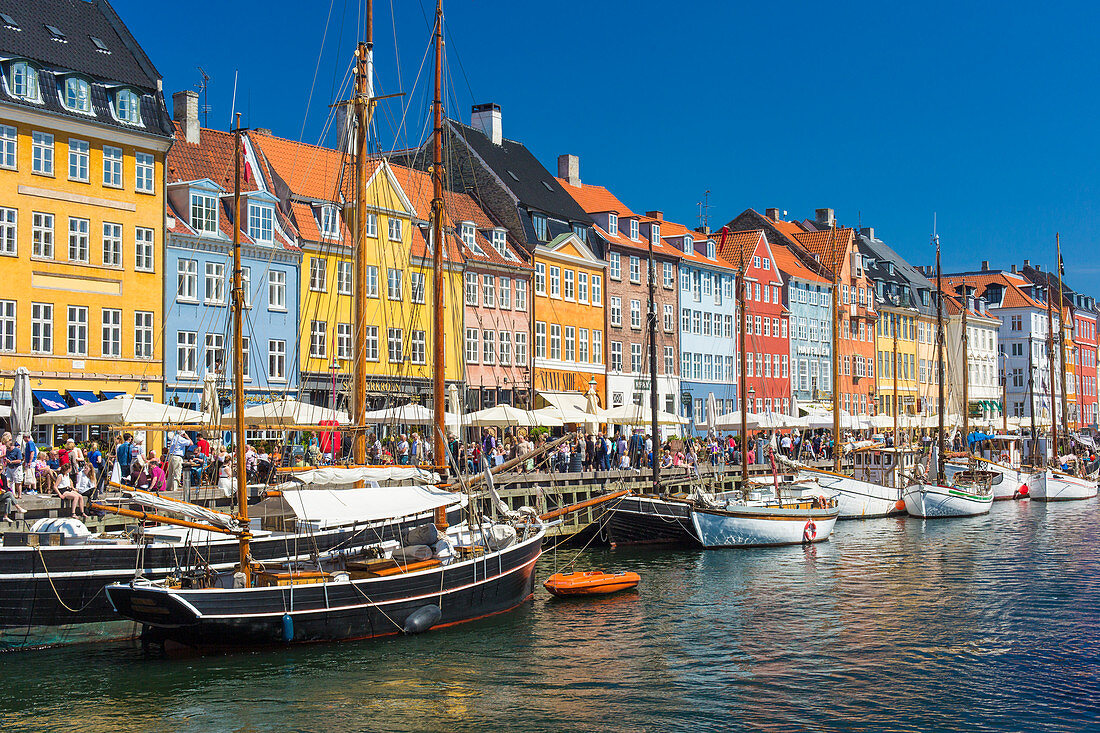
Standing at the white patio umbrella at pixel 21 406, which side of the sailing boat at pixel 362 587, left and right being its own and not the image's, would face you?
left

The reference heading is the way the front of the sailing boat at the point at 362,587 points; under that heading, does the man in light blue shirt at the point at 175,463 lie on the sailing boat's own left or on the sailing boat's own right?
on the sailing boat's own left

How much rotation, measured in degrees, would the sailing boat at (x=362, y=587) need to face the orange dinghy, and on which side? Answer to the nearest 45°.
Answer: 0° — it already faces it

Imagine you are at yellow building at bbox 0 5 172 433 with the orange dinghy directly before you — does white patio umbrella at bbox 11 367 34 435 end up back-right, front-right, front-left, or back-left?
front-right

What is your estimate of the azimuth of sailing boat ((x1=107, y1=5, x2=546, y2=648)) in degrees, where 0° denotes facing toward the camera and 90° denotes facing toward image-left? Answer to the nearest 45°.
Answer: approximately 225°

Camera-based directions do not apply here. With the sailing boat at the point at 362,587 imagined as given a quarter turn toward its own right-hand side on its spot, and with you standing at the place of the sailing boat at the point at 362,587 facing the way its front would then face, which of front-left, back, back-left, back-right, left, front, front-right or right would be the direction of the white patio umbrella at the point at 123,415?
back

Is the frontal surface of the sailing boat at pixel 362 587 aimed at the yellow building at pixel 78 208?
no

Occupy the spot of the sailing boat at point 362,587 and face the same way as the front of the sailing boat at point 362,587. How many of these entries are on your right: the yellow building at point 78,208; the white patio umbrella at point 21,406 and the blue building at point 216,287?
0

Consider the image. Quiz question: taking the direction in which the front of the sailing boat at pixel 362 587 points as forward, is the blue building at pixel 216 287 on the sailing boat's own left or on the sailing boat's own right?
on the sailing boat's own left

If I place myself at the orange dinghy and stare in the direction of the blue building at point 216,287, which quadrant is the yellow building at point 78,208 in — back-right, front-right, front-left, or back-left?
front-left
